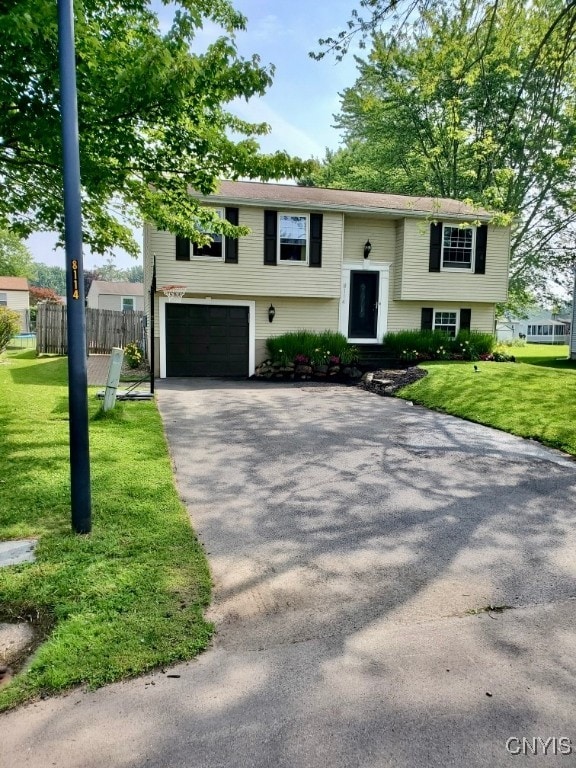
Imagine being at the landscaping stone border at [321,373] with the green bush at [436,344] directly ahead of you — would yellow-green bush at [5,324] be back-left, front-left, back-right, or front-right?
back-left

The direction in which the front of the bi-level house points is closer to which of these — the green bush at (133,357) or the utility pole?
the utility pole

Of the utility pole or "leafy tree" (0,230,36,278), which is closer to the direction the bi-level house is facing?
the utility pole

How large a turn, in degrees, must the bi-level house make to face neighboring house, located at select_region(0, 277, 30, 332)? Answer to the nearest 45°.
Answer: approximately 135° to its right

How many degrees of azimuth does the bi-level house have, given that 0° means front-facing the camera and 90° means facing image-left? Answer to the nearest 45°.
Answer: approximately 0°

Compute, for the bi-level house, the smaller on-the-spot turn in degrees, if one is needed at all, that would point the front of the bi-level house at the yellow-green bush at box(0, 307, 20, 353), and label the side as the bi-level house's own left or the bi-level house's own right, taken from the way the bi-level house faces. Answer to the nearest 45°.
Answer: approximately 90° to the bi-level house's own right

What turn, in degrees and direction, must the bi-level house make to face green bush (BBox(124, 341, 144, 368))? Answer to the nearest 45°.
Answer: approximately 90° to its right

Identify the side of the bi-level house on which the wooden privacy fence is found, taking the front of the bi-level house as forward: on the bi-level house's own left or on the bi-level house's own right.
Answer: on the bi-level house's own right

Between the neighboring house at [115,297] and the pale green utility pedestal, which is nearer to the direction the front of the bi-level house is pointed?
the pale green utility pedestal

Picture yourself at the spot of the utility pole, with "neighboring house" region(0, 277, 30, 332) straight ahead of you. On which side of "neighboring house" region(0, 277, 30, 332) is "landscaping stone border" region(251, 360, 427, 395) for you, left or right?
right

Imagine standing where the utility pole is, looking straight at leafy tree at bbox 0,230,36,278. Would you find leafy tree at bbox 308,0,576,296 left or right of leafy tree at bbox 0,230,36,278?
right
